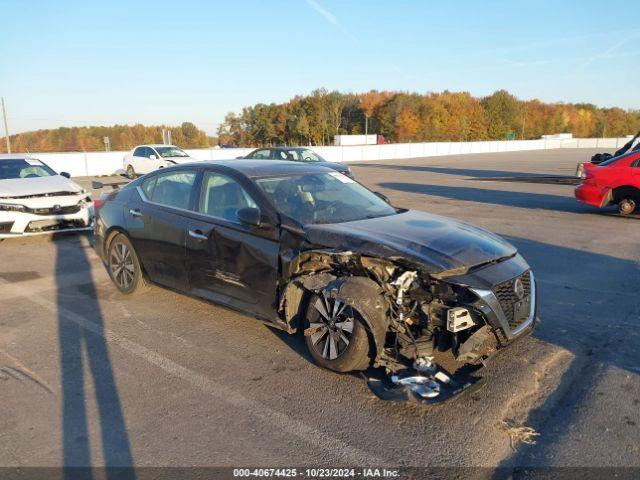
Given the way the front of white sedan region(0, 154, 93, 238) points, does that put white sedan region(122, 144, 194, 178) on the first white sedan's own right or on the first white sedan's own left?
on the first white sedan's own left

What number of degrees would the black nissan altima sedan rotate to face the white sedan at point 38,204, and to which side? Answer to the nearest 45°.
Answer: approximately 180°

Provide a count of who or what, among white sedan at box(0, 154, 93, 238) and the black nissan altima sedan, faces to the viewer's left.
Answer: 0

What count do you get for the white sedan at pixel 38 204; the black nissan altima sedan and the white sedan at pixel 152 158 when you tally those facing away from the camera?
0

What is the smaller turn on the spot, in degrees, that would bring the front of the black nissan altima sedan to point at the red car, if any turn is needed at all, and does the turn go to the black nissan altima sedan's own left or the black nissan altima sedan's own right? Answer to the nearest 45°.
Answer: approximately 90° to the black nissan altima sedan's own left

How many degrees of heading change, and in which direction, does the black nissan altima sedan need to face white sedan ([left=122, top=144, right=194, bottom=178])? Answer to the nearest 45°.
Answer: approximately 135° to its left

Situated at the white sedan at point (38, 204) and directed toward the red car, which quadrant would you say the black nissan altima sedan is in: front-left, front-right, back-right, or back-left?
front-right

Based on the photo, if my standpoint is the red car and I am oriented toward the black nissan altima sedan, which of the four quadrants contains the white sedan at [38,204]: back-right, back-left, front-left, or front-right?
front-right

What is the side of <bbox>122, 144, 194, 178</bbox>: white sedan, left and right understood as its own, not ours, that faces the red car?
front

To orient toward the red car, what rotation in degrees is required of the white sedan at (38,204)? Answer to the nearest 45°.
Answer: approximately 45° to its left

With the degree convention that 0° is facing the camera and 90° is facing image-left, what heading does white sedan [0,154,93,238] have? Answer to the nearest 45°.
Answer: approximately 315°

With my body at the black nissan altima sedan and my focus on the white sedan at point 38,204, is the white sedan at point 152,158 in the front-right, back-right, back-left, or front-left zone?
front-right

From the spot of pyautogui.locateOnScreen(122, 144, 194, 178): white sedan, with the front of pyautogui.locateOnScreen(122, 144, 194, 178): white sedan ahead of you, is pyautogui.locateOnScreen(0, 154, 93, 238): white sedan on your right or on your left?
on your right

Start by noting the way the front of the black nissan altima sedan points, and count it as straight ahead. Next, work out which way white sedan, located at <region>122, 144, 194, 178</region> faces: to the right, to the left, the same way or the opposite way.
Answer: the same way

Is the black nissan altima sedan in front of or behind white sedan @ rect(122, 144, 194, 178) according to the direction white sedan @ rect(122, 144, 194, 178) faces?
in front
